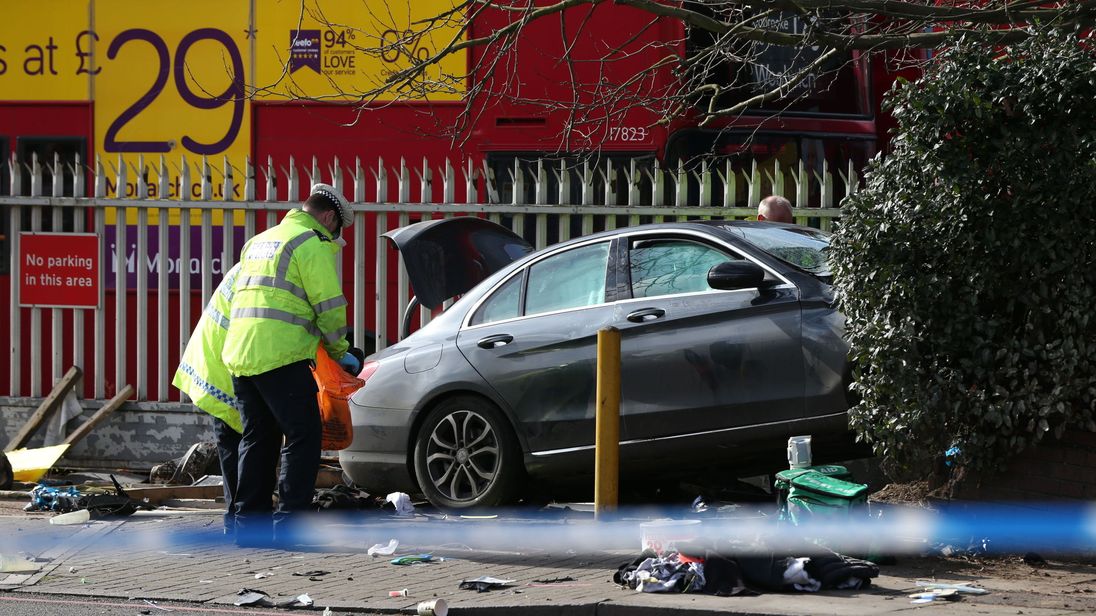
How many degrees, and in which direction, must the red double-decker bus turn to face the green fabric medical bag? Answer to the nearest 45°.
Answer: approximately 45° to its right

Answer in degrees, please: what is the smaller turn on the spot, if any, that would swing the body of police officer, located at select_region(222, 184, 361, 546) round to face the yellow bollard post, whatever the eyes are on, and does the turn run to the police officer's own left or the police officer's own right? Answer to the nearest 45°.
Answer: approximately 45° to the police officer's own right

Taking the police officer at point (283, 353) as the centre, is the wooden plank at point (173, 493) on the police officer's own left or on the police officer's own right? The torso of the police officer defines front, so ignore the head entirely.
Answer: on the police officer's own left

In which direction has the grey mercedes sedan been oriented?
to the viewer's right

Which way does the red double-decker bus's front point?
to the viewer's right

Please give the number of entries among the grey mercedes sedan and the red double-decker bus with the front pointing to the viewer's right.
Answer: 2

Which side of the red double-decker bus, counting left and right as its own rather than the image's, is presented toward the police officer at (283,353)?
right

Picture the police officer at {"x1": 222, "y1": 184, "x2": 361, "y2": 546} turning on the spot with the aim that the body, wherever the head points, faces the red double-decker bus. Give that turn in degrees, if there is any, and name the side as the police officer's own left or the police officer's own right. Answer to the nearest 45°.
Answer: approximately 45° to the police officer's own left

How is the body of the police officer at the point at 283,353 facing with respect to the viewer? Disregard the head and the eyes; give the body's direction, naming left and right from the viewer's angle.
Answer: facing away from the viewer and to the right of the viewer

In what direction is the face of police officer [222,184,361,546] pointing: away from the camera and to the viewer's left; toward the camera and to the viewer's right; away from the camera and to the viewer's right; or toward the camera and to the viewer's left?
away from the camera and to the viewer's right

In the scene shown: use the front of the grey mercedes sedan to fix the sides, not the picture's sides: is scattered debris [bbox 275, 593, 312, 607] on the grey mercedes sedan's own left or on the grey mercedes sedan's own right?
on the grey mercedes sedan's own right
